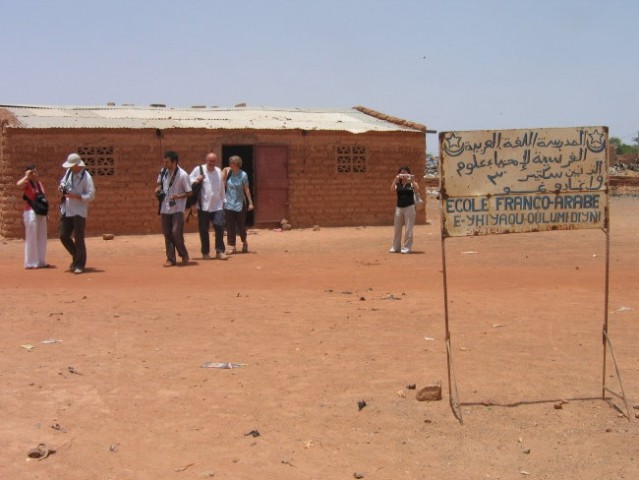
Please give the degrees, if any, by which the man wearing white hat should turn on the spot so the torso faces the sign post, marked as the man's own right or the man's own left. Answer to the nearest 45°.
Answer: approximately 90° to the man's own left

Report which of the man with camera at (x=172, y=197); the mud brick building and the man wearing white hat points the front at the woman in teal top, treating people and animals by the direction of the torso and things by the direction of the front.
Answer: the mud brick building

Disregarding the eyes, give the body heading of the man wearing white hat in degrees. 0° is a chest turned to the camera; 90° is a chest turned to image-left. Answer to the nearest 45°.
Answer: approximately 45°

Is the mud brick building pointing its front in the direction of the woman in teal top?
yes

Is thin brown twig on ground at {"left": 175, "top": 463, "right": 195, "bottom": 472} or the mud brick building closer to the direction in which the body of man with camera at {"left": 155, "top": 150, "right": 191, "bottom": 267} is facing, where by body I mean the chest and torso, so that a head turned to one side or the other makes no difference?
the thin brown twig on ground

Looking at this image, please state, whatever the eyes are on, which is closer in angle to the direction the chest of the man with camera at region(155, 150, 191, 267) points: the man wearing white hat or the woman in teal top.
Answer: the man wearing white hat

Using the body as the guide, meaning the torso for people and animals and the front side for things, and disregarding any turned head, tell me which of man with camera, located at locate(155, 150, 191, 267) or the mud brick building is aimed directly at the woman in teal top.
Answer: the mud brick building
